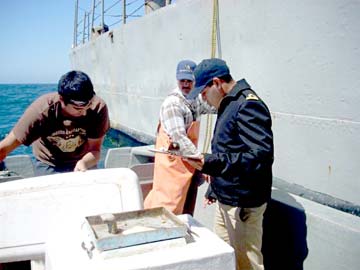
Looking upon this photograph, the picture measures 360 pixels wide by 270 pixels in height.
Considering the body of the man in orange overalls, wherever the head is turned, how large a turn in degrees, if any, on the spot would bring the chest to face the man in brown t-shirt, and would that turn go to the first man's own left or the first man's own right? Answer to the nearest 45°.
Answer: approximately 135° to the first man's own right

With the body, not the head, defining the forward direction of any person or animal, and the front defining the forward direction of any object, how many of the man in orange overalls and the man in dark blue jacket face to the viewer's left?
1

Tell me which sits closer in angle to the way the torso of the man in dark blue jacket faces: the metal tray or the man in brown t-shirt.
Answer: the man in brown t-shirt

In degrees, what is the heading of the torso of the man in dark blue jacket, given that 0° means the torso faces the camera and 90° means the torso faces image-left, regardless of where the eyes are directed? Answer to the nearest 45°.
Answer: approximately 90°

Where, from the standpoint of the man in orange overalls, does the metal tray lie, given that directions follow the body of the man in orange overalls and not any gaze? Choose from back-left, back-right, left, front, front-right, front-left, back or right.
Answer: front-right

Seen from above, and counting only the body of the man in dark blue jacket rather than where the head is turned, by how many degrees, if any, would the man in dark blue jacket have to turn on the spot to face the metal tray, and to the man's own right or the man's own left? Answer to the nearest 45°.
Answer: approximately 45° to the man's own left

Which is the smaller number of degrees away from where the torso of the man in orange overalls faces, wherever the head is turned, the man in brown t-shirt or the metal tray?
the metal tray

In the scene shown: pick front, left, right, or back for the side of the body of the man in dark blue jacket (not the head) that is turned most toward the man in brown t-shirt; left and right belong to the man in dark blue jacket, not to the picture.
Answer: front

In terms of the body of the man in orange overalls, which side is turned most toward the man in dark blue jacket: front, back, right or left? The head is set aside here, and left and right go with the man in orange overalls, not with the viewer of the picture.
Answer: front

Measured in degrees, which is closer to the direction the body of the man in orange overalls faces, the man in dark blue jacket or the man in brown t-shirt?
the man in dark blue jacket
